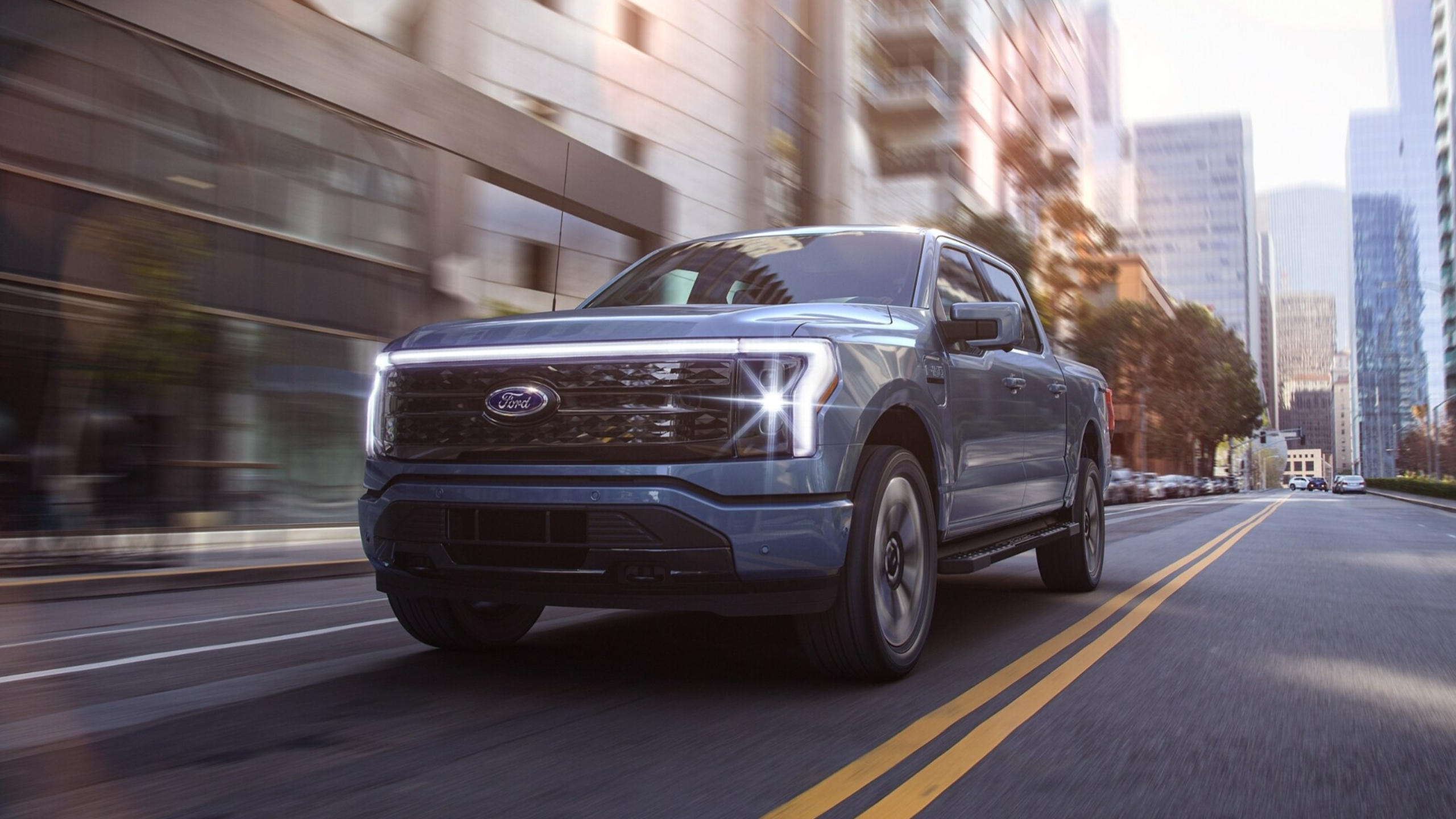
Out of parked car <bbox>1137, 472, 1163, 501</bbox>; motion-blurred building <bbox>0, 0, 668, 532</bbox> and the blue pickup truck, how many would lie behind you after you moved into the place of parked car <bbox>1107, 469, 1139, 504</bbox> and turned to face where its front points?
1

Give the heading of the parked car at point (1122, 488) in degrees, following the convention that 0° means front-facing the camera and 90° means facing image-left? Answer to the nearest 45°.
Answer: approximately 0°

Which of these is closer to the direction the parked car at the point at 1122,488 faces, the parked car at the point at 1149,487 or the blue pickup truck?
the blue pickup truck

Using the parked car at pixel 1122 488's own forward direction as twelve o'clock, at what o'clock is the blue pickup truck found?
The blue pickup truck is roughly at 12 o'clock from the parked car.

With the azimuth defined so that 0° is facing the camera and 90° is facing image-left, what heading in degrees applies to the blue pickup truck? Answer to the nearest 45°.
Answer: approximately 45°

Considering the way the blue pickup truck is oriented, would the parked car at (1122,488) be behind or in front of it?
behind
